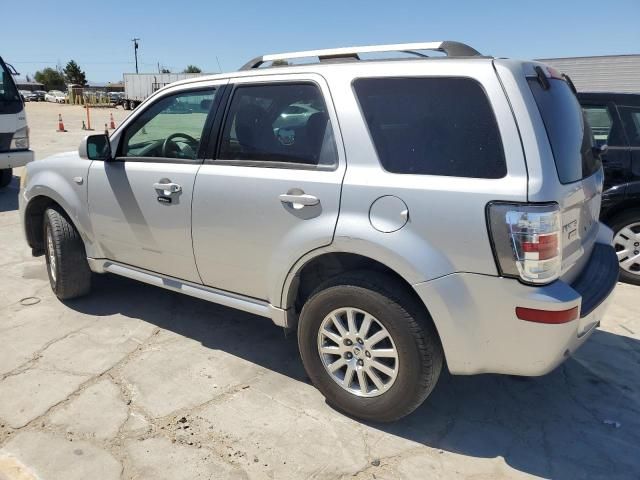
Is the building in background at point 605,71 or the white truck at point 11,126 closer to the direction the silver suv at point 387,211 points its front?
the white truck

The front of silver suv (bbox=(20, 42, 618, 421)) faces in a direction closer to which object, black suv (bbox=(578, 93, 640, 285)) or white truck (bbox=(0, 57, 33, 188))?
the white truck

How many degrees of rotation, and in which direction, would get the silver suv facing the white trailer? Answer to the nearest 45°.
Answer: approximately 45° to its right

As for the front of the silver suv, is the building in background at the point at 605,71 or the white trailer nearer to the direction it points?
the white trailer

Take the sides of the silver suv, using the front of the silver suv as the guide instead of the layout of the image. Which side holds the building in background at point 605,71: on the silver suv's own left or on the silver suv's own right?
on the silver suv's own right

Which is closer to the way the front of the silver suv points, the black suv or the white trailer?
the white trailer

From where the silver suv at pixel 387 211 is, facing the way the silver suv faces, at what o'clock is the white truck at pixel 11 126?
The white truck is roughly at 12 o'clock from the silver suv.

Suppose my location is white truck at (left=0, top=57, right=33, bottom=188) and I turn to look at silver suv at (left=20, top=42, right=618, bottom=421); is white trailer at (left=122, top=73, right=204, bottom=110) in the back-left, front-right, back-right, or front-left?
back-left

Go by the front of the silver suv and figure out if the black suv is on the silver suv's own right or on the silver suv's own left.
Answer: on the silver suv's own right

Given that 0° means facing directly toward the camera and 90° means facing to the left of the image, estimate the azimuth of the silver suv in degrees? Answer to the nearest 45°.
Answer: approximately 135°
